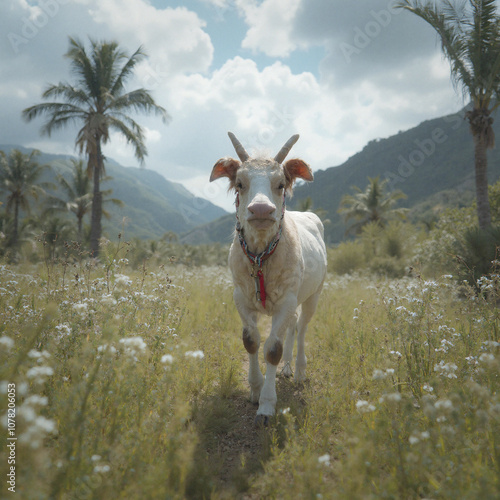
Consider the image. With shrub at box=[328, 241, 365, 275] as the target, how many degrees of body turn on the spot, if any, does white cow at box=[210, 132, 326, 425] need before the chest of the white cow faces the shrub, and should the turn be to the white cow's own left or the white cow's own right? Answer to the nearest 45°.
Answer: approximately 180°

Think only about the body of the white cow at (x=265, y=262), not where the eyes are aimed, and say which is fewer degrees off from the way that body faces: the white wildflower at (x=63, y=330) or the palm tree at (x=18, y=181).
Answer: the white wildflower

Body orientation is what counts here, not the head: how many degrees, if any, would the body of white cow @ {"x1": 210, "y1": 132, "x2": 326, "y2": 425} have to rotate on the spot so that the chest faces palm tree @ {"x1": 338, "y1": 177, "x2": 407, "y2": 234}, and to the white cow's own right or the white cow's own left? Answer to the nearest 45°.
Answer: approximately 180°

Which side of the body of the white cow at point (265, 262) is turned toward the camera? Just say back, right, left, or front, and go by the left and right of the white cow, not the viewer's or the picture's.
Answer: front

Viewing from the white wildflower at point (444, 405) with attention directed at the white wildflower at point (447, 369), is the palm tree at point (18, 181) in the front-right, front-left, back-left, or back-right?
front-left

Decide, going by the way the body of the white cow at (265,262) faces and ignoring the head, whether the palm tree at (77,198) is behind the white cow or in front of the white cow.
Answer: behind
